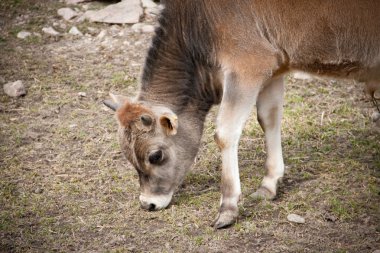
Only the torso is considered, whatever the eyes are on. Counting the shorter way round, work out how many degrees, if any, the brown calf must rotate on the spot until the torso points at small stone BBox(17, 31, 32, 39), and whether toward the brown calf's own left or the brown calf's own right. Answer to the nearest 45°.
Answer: approximately 45° to the brown calf's own right

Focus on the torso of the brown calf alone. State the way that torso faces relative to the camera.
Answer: to the viewer's left

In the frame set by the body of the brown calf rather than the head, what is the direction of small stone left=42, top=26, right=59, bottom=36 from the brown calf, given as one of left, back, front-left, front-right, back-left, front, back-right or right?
front-right

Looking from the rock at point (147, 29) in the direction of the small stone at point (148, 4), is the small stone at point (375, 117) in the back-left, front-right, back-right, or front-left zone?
back-right

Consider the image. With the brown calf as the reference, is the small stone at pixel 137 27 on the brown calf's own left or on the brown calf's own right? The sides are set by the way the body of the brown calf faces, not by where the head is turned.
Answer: on the brown calf's own right

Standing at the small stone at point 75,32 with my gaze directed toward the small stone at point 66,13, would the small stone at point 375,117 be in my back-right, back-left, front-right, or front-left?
back-right

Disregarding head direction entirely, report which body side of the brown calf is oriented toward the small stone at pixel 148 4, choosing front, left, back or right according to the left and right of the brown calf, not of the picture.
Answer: right

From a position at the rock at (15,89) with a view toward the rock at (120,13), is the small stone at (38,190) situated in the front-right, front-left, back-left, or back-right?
back-right
